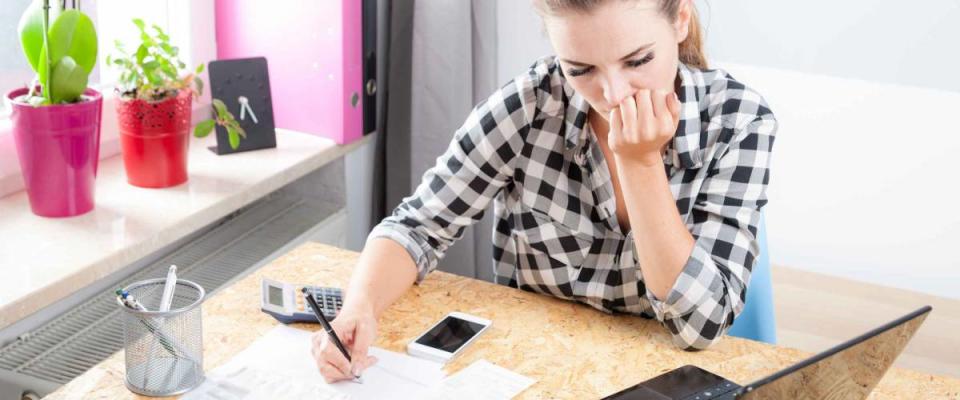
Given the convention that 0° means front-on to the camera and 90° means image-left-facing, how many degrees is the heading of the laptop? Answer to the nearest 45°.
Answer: approximately 135°

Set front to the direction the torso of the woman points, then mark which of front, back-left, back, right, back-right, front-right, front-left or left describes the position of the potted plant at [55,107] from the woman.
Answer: front-right

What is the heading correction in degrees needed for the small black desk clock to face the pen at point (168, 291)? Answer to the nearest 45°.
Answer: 0° — it already faces it

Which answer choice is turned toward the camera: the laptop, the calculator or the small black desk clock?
the small black desk clock

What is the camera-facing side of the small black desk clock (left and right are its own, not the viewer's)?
front

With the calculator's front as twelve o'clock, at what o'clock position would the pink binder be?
The pink binder is roughly at 9 o'clock from the calculator.

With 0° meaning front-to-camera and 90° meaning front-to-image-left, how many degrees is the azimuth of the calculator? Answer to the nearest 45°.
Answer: approximately 270°

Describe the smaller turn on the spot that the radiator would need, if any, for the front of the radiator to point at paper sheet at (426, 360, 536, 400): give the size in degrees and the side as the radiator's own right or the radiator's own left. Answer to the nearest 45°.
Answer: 0° — it already faces it

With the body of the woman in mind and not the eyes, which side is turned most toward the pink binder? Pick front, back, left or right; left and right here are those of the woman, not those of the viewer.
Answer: right

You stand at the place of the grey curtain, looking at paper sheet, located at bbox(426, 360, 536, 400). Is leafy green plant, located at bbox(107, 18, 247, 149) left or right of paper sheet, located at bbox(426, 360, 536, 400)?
right

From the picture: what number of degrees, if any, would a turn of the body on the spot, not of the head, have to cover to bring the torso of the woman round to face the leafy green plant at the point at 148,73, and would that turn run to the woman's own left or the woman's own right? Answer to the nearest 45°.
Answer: approximately 45° to the woman's own right
